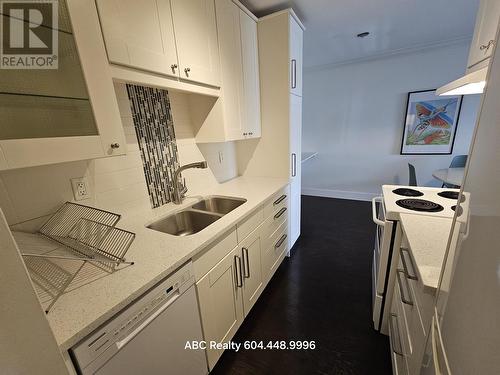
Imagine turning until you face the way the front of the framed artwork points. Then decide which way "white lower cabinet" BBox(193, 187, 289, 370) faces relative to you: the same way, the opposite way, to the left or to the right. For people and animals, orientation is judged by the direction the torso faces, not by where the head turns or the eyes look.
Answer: to the left

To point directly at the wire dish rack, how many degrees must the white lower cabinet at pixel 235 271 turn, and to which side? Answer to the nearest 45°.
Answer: approximately 135° to its right

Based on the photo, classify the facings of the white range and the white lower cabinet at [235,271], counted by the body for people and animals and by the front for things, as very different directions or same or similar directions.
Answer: very different directions

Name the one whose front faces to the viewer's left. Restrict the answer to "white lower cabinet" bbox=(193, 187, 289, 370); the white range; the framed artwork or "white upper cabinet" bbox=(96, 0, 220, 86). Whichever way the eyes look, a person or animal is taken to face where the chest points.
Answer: the white range

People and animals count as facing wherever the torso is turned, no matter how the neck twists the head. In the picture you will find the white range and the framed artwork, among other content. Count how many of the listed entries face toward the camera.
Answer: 1

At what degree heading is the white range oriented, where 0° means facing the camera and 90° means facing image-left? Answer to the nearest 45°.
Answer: approximately 90°
